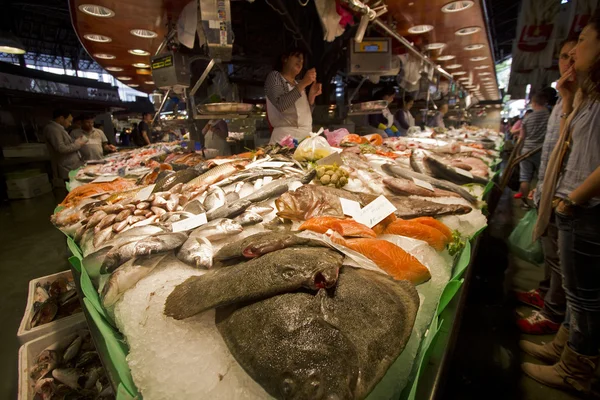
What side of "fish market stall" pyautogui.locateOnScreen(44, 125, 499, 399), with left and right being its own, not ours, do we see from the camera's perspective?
front

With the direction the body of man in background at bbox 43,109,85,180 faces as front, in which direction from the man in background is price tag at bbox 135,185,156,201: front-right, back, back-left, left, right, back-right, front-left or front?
right

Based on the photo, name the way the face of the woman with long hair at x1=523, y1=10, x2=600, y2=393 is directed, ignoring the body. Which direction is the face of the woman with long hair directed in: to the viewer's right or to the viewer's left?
to the viewer's left

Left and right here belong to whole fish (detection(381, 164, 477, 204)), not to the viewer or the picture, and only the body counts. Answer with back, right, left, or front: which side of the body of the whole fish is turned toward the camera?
left

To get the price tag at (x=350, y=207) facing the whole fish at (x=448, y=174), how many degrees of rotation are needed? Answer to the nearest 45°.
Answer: approximately 135° to its left

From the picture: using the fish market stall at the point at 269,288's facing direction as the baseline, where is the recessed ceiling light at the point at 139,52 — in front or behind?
behind

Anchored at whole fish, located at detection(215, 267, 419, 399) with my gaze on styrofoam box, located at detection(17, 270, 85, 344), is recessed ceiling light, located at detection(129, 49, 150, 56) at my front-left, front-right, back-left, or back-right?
front-right

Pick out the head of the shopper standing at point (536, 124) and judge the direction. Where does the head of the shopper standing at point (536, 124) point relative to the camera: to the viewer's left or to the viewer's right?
to the viewer's left

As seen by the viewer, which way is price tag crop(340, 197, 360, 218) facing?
toward the camera

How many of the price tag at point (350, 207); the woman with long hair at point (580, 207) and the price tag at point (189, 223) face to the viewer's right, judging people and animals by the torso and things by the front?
0

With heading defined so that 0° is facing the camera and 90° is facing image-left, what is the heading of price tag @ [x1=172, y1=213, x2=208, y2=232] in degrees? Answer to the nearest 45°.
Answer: approximately 0°

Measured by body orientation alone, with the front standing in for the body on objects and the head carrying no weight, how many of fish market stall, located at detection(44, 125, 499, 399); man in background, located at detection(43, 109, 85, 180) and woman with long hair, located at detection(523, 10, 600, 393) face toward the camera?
1

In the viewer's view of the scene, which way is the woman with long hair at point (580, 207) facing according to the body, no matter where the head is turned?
to the viewer's left

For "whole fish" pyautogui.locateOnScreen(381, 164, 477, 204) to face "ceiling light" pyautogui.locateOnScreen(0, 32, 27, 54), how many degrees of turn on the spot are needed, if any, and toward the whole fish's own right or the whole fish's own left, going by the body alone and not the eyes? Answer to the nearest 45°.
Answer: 0° — it already faces it
